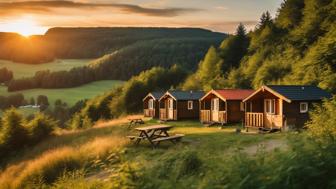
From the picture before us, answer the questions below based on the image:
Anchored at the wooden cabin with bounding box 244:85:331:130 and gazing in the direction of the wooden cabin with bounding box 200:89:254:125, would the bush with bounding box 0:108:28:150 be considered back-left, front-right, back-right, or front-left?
front-left

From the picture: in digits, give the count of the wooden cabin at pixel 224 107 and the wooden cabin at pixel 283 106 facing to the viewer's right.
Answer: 0

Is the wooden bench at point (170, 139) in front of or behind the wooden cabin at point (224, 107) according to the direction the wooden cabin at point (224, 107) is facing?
in front

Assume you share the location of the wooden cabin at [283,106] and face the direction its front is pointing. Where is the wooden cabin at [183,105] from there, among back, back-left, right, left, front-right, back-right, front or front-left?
right

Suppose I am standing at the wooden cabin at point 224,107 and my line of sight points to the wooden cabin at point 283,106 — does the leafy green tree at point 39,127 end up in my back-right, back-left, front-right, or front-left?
back-right

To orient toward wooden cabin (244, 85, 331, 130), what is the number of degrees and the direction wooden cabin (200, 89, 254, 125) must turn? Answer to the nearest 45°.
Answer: approximately 90° to its left

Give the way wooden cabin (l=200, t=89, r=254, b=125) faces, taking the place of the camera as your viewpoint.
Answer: facing the viewer and to the left of the viewer

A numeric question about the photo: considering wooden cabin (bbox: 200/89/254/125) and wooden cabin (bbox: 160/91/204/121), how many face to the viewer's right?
0

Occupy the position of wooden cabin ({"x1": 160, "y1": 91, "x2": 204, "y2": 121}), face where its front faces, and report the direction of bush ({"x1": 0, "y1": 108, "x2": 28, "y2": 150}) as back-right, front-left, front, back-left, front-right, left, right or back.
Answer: front

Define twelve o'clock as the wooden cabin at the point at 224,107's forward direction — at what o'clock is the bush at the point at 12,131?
The bush is roughly at 1 o'clock from the wooden cabin.

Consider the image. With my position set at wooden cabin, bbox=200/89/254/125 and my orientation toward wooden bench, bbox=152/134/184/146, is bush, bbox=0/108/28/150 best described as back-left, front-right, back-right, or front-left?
front-right

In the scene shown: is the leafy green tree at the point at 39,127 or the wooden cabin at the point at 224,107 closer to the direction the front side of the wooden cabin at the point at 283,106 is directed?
the leafy green tree

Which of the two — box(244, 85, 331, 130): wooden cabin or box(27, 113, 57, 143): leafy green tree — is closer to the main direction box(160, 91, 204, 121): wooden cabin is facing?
the leafy green tree

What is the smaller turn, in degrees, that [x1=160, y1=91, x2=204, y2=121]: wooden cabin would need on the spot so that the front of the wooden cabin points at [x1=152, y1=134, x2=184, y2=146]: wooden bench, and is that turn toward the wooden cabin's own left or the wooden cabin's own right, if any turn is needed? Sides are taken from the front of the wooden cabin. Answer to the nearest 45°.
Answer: approximately 45° to the wooden cabin's own left

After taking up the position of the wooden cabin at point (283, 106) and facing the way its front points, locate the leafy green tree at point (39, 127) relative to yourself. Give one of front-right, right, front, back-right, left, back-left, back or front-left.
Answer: front-right
